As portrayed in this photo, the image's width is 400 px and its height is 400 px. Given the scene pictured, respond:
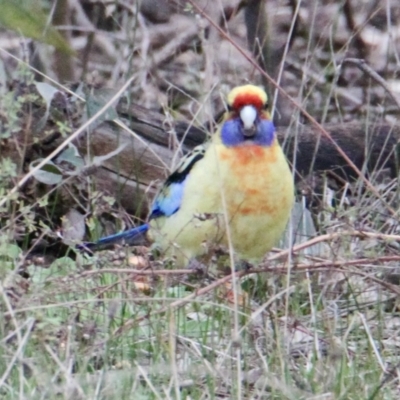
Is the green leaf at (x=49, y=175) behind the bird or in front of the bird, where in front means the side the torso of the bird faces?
behind

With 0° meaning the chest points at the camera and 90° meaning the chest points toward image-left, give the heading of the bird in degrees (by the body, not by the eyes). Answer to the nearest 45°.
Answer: approximately 315°

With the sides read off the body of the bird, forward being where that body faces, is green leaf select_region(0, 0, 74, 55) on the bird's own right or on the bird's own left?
on the bird's own right
